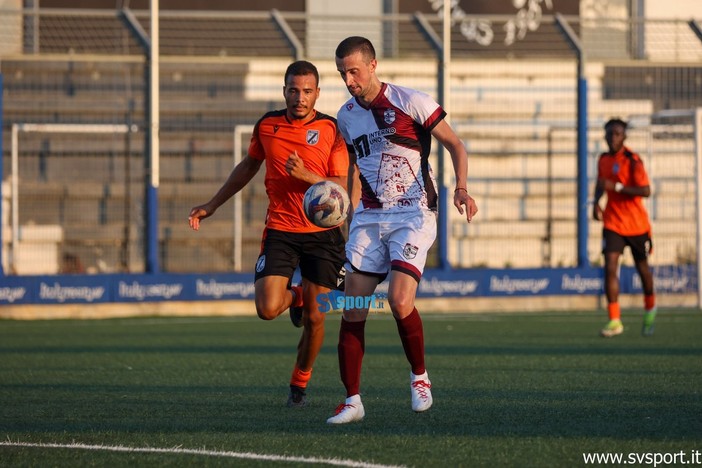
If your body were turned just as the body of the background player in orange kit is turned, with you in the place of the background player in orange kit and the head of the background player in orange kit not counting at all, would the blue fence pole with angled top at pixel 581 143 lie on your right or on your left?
on your right

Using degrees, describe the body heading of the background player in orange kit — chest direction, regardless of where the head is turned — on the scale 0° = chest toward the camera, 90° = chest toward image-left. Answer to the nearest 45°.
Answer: approximately 45°

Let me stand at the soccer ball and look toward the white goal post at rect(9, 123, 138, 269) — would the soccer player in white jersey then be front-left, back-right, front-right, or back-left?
back-right

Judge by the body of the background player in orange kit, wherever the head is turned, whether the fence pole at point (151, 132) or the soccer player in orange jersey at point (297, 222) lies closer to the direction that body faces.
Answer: the soccer player in orange jersey

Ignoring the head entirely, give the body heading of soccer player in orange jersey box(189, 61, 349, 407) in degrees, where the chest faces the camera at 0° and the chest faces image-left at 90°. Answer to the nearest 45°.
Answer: approximately 0°

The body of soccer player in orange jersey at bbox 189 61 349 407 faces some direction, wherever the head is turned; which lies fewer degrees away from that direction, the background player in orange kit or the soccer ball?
the soccer ball
